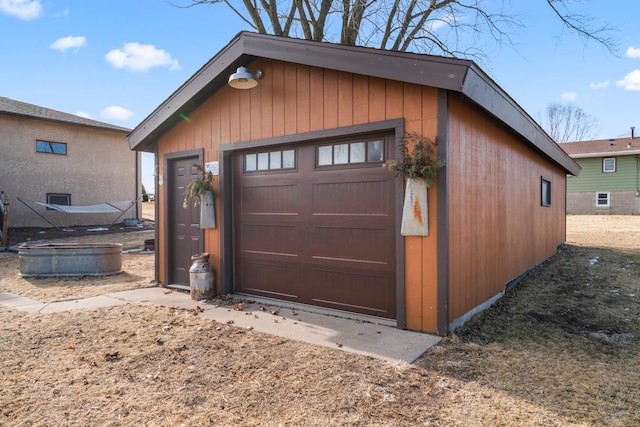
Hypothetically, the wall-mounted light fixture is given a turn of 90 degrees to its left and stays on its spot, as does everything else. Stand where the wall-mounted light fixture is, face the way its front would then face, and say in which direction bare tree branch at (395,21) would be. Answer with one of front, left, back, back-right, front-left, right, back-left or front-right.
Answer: left

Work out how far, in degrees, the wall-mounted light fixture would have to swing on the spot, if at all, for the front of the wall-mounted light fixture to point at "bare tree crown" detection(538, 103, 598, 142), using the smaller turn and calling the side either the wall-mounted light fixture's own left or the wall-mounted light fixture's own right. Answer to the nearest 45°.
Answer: approximately 180°

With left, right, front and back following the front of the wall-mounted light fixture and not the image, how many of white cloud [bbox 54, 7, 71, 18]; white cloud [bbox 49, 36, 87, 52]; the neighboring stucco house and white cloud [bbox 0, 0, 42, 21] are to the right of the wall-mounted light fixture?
4

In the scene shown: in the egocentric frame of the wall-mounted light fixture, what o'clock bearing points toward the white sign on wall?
The white sign on wall is roughly at 4 o'clock from the wall-mounted light fixture.

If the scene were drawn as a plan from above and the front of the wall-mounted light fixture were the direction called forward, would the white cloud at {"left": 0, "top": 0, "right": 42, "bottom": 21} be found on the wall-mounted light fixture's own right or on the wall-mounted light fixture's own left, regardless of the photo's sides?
on the wall-mounted light fixture's own right

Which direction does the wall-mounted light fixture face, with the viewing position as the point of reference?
facing the viewer and to the left of the viewer

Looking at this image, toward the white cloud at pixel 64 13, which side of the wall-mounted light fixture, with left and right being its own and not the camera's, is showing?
right

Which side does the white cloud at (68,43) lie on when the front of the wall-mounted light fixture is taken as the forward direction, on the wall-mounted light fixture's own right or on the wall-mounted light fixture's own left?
on the wall-mounted light fixture's own right

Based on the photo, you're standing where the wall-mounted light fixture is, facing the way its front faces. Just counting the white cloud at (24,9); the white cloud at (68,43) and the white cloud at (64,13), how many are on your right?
3
